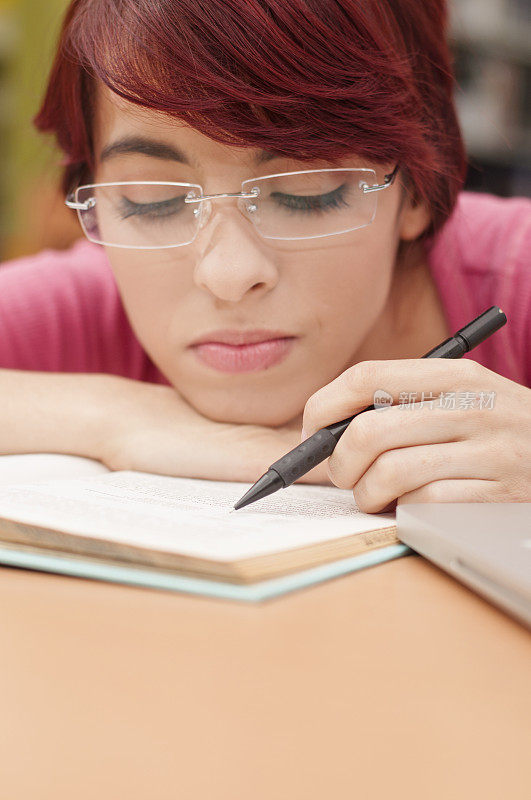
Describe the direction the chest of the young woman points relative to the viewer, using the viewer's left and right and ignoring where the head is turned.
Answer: facing the viewer

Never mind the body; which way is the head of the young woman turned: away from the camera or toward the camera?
toward the camera
